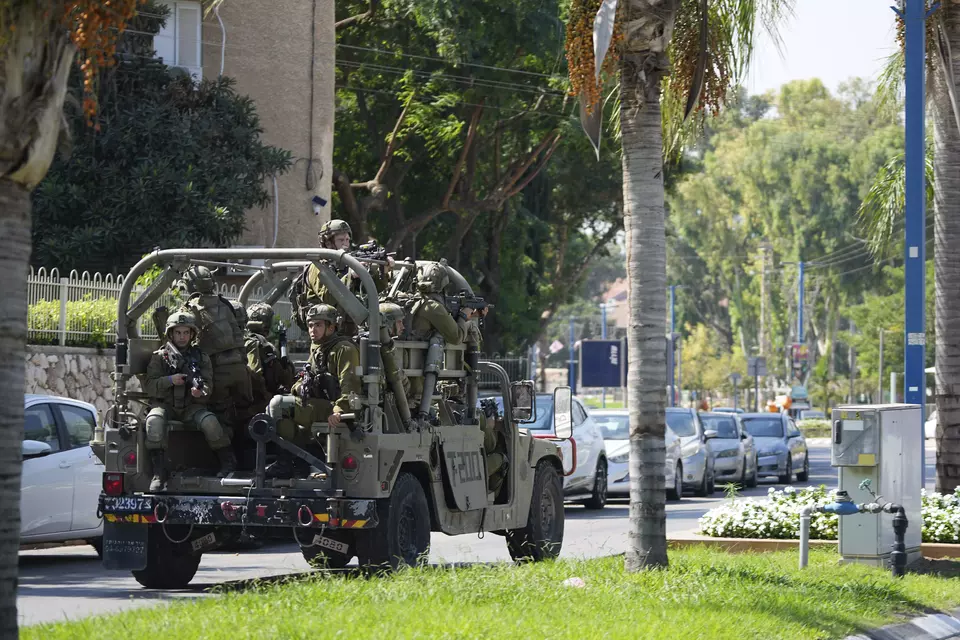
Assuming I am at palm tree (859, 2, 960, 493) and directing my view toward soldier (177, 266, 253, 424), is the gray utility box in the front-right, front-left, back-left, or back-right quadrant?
front-left

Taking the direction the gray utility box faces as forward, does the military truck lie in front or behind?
in front

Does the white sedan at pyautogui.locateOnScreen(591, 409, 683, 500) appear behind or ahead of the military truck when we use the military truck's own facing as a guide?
ahead

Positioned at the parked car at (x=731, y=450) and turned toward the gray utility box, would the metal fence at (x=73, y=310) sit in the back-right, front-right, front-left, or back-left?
front-right

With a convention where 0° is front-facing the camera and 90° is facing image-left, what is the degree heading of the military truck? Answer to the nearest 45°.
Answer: approximately 225°

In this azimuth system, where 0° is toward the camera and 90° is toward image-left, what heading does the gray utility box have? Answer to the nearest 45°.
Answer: approximately 45°

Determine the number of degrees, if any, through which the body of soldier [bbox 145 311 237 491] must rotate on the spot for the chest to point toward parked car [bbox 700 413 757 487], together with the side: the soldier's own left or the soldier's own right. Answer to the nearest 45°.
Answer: approximately 135° to the soldier's own left

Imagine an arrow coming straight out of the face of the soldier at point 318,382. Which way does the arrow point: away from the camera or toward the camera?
toward the camera

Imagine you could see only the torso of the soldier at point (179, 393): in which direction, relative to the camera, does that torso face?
toward the camera

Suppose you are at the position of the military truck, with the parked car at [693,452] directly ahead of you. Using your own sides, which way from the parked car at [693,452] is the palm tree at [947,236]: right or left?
right
